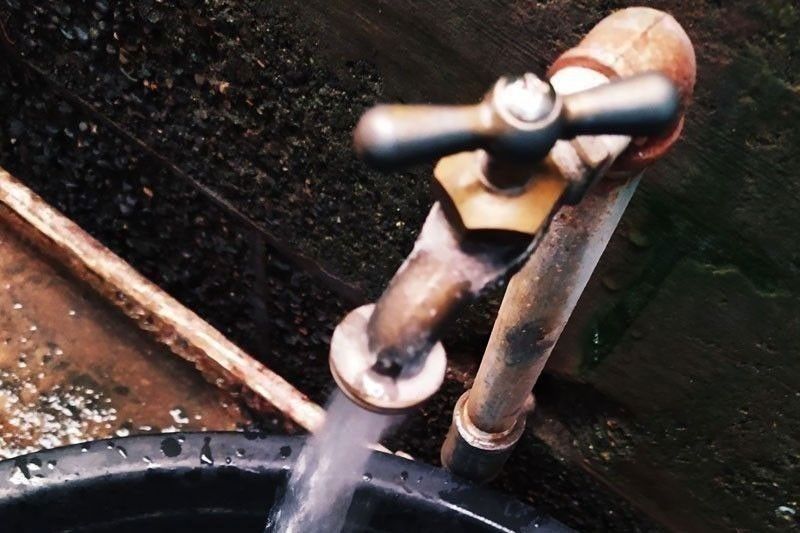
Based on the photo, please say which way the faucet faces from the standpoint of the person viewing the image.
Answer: facing the viewer and to the left of the viewer

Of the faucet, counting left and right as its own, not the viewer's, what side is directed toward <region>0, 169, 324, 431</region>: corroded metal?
right
